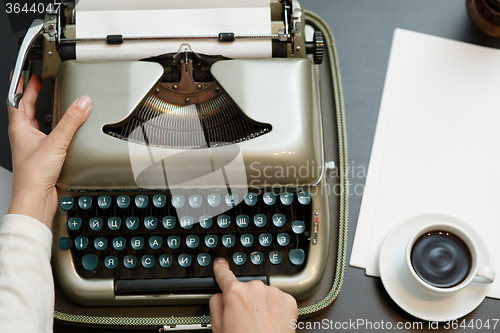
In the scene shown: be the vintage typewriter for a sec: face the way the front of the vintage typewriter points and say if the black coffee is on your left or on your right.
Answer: on your left

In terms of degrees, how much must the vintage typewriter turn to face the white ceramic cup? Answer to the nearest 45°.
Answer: approximately 90° to its left

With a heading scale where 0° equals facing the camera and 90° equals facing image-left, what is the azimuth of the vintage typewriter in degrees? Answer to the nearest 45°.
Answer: approximately 0°

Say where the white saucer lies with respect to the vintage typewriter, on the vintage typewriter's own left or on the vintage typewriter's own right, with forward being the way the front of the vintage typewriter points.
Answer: on the vintage typewriter's own left
